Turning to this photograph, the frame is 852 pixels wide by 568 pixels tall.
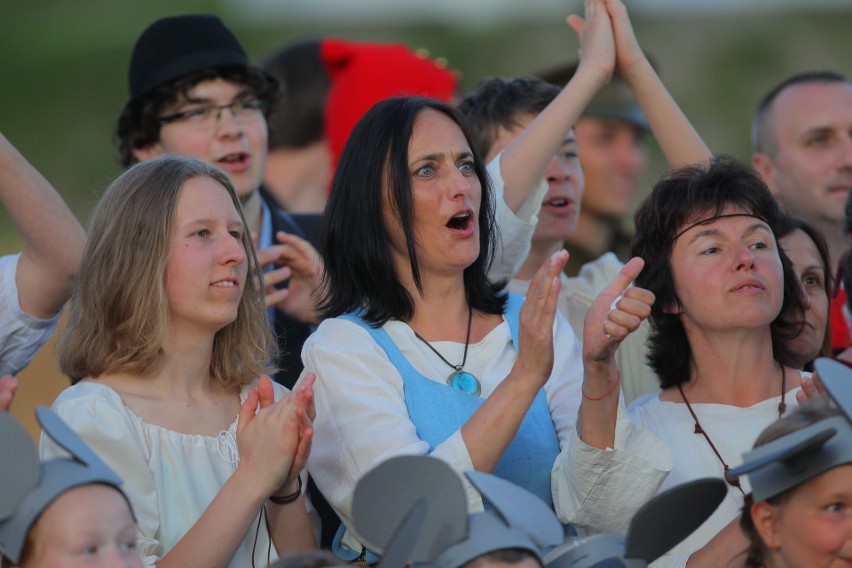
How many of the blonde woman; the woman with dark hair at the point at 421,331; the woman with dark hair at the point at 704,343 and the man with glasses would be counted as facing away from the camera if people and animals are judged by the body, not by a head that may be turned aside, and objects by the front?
0

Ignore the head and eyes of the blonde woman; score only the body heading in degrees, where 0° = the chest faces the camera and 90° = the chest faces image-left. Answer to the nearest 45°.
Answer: approximately 315°

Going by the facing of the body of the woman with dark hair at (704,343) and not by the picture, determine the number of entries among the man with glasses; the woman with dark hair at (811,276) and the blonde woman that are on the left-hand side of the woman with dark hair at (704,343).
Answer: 1

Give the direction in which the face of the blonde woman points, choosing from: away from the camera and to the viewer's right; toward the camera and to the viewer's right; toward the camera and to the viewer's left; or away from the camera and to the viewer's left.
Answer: toward the camera and to the viewer's right

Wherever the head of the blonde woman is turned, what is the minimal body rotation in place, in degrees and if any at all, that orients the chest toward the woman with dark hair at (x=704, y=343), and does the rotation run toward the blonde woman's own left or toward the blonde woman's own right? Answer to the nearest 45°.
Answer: approximately 45° to the blonde woman's own left

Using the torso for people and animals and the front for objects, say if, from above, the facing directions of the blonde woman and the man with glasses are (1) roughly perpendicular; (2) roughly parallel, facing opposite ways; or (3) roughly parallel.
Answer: roughly parallel

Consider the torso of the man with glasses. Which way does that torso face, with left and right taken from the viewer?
facing the viewer and to the right of the viewer

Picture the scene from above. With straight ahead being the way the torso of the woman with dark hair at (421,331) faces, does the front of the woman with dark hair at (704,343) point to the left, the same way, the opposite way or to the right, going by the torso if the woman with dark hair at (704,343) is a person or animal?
the same way

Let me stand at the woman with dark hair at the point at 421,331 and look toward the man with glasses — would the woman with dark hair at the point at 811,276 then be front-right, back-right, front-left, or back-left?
back-right

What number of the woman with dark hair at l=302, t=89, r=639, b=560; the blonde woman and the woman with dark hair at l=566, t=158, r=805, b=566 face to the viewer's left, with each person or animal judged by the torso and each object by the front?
0

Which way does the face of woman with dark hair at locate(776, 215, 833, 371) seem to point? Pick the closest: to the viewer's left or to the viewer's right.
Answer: to the viewer's left

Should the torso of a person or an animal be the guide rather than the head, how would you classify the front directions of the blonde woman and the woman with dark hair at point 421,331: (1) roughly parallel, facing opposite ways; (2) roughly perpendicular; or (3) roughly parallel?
roughly parallel

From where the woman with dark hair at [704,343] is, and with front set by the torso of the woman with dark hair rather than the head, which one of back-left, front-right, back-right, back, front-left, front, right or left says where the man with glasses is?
back-right

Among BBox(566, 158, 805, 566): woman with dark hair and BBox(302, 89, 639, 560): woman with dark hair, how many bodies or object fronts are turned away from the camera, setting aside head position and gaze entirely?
0

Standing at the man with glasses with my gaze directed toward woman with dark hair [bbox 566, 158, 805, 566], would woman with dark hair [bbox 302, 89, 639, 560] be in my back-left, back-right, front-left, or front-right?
front-right
